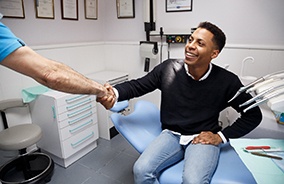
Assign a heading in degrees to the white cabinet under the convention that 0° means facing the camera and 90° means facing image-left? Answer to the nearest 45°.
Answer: approximately 315°

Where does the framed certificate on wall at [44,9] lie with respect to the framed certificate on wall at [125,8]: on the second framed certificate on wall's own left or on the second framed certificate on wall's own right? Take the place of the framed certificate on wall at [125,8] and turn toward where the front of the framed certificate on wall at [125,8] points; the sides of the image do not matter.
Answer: on the second framed certificate on wall's own right

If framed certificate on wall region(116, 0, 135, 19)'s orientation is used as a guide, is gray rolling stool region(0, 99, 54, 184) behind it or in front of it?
in front

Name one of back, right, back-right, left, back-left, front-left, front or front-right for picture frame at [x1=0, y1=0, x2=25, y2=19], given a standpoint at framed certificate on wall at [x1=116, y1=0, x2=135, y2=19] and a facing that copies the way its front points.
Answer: front-right

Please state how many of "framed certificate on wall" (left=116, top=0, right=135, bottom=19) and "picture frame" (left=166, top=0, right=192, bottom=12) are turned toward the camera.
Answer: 2

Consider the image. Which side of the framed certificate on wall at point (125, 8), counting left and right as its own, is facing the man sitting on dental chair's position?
front

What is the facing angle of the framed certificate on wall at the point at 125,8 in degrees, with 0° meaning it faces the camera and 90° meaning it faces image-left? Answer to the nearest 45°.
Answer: approximately 0°

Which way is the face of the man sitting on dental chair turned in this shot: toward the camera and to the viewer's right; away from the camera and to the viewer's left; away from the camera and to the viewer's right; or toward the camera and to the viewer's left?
toward the camera and to the viewer's left

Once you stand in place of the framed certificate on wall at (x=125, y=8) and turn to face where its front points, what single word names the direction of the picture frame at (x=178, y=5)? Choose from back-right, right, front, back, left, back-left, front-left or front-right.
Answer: front-left
